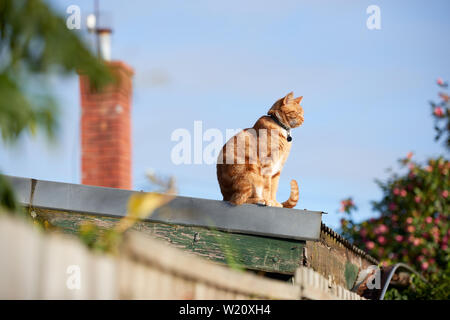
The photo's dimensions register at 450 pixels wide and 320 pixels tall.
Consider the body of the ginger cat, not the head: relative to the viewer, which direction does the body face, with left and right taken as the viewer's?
facing to the right of the viewer

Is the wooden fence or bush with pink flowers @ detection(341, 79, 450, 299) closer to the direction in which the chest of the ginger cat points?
the bush with pink flowers

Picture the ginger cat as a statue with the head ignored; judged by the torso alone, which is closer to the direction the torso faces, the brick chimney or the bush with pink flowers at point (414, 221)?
the bush with pink flowers

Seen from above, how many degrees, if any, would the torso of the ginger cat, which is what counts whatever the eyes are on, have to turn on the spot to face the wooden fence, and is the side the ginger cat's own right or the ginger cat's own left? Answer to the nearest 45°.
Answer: approximately 90° to the ginger cat's own right

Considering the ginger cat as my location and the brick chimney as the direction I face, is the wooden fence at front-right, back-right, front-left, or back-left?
back-left

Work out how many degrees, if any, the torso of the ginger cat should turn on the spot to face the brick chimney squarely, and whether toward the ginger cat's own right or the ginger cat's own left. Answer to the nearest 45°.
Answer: approximately 135° to the ginger cat's own left
